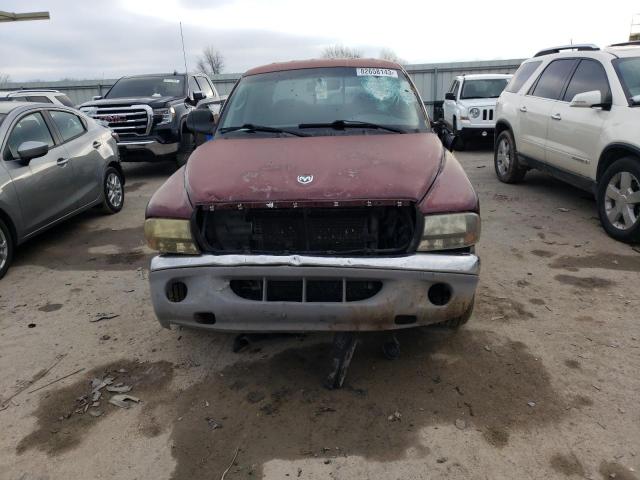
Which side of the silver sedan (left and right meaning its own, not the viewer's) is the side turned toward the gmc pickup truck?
back

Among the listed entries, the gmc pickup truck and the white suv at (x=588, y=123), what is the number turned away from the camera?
0

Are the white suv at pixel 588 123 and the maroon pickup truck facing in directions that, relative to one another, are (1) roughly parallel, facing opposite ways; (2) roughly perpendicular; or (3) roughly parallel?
roughly parallel

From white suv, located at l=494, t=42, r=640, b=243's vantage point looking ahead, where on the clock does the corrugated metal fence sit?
The corrugated metal fence is roughly at 7 o'clock from the white suv.

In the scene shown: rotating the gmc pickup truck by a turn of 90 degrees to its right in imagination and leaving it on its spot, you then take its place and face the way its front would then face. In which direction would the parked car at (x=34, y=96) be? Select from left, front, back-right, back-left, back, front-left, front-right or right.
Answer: front

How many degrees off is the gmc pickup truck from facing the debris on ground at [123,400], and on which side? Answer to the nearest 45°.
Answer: approximately 45° to its left

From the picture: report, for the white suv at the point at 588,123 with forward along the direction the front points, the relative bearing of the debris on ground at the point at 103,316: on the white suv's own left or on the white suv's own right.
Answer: on the white suv's own right

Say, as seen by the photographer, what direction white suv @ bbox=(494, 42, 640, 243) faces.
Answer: facing the viewer and to the right of the viewer

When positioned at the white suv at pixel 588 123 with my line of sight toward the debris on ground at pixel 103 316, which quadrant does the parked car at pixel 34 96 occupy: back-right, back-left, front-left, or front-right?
front-right

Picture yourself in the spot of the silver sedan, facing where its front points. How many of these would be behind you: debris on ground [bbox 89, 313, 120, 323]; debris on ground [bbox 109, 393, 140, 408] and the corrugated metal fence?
1

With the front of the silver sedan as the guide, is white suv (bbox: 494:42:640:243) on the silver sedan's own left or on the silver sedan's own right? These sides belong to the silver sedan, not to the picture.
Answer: on the silver sedan's own left

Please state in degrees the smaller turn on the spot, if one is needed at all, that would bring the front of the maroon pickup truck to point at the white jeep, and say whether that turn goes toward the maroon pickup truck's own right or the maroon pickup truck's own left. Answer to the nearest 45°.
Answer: approximately 180°

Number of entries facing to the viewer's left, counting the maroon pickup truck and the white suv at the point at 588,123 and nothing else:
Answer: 0

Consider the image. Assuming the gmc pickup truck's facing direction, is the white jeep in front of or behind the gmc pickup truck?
behind

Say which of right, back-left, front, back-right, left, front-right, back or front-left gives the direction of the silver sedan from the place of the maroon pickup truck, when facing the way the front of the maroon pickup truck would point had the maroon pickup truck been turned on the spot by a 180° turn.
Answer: front-left

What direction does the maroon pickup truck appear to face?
toward the camera

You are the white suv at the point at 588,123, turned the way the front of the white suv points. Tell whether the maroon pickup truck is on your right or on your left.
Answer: on your right

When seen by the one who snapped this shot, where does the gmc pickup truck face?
facing the viewer and to the left of the viewer
